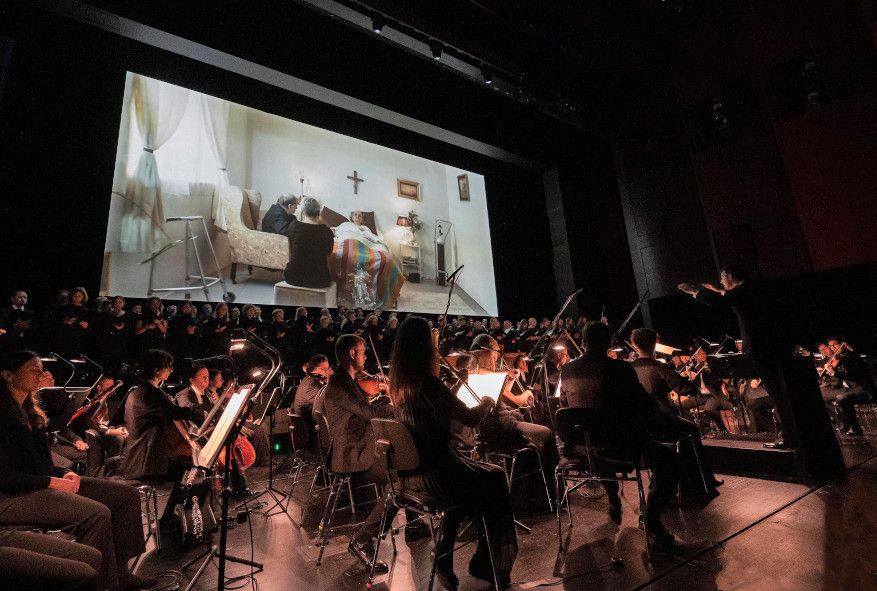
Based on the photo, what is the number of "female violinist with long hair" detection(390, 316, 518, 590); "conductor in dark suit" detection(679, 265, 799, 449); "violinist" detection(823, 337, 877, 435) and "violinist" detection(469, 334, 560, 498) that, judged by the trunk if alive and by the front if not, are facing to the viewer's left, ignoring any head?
2

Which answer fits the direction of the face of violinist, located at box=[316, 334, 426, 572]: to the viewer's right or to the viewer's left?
to the viewer's right

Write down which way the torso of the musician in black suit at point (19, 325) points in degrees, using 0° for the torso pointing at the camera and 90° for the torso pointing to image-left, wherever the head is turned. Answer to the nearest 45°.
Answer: approximately 315°

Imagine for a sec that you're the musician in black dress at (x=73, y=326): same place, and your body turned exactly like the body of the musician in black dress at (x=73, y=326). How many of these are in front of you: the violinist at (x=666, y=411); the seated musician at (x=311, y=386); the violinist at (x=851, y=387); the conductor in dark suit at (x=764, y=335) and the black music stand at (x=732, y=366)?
5

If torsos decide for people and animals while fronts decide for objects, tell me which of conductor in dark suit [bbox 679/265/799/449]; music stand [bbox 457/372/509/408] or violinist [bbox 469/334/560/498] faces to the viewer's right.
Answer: the violinist

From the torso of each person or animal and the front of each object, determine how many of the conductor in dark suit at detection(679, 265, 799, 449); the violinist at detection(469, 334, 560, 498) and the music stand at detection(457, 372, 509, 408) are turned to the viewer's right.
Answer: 1

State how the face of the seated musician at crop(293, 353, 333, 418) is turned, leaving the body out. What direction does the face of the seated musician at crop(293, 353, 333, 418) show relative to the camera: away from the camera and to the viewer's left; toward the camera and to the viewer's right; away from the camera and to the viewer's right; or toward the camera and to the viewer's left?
toward the camera and to the viewer's right

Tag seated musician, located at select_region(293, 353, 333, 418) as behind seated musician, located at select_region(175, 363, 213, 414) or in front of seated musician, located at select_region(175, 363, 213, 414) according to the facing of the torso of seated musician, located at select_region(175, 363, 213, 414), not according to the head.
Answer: in front

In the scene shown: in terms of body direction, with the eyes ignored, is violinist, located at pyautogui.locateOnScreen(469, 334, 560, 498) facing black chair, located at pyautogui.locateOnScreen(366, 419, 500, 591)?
no

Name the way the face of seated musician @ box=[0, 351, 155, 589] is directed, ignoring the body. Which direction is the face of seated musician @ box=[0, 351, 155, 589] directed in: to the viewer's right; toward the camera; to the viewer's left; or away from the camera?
to the viewer's right

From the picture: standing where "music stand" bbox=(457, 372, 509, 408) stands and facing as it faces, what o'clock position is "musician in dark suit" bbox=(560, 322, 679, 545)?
The musician in dark suit is roughly at 8 o'clock from the music stand.

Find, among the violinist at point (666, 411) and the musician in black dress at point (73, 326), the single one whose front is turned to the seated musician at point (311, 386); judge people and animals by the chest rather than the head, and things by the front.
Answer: the musician in black dress

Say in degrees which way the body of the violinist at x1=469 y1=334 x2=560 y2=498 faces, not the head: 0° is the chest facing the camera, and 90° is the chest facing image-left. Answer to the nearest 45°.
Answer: approximately 270°

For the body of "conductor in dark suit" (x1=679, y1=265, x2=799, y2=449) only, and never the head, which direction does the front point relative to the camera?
to the viewer's left

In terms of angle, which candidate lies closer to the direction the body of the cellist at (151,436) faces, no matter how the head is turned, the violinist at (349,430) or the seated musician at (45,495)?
the violinist

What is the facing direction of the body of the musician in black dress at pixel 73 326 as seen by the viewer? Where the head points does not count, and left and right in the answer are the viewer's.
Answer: facing the viewer and to the right of the viewer

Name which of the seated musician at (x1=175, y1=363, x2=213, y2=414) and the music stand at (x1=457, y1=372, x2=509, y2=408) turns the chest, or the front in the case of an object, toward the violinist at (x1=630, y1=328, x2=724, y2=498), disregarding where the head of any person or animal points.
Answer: the seated musician

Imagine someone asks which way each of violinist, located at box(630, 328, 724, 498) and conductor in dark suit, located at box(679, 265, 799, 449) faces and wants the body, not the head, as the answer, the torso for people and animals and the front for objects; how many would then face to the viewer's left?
1
